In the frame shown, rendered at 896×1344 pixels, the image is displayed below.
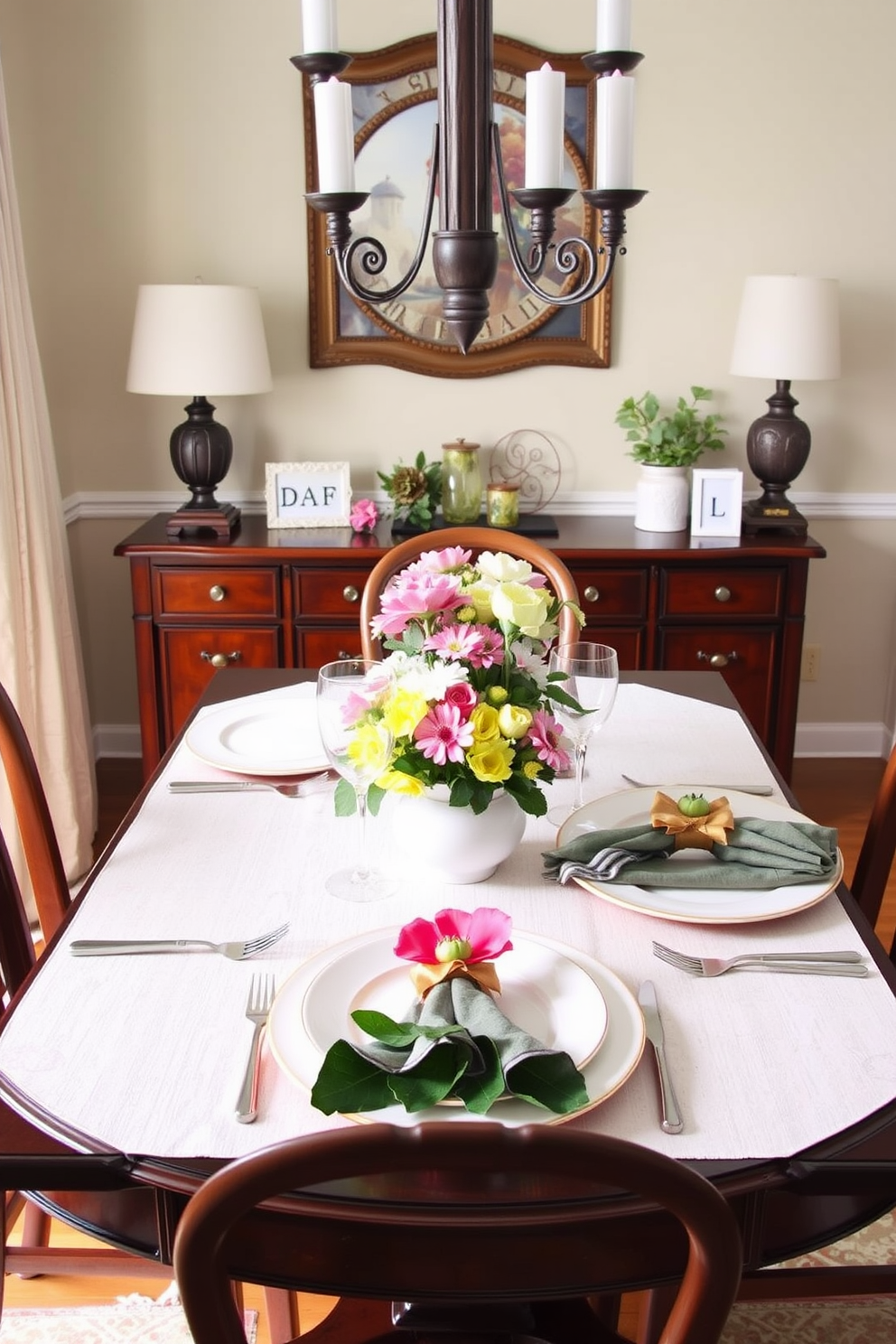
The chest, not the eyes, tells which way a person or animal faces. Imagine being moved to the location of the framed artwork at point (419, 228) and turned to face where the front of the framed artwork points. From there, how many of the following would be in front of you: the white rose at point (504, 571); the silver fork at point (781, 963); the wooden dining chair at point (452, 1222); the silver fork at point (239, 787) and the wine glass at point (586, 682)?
5

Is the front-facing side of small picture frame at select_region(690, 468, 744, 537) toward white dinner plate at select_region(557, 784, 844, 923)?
yes

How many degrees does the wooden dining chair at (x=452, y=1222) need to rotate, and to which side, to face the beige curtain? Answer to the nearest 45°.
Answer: approximately 45° to its left

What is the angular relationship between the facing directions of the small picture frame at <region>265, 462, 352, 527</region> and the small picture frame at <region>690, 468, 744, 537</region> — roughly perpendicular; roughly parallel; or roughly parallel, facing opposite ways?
roughly parallel

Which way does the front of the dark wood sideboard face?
toward the camera

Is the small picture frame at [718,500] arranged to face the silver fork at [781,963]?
yes

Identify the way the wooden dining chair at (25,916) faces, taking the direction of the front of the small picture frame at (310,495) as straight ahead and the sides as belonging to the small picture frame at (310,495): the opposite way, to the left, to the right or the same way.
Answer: to the left

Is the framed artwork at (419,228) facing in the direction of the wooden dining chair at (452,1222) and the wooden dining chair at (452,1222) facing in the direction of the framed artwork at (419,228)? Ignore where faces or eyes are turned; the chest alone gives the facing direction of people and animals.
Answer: yes

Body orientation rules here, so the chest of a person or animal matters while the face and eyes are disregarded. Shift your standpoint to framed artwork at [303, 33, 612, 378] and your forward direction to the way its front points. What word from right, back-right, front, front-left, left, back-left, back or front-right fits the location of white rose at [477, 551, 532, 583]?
front

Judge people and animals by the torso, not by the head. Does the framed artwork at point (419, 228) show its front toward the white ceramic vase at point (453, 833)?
yes

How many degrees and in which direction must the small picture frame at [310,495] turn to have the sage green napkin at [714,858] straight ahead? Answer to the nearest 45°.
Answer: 0° — it already faces it

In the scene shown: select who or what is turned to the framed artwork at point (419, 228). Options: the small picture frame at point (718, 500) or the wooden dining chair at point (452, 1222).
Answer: the wooden dining chair

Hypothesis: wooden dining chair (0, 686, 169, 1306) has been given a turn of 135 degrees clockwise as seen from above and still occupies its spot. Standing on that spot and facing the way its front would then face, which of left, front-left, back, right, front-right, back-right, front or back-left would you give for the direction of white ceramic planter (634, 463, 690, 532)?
back

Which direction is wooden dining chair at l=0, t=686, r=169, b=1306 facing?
to the viewer's right

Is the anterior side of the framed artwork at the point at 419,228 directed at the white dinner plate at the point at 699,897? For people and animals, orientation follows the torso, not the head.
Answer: yes

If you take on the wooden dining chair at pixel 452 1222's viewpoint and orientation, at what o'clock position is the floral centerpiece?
The floral centerpiece is roughly at 12 o'clock from the wooden dining chair.

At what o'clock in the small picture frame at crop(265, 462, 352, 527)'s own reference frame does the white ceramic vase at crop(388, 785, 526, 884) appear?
The white ceramic vase is roughly at 12 o'clock from the small picture frame.

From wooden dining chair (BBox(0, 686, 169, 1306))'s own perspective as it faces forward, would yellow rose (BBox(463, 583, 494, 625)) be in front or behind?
in front

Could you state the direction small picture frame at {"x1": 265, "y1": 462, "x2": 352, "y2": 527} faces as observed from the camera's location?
facing the viewer
